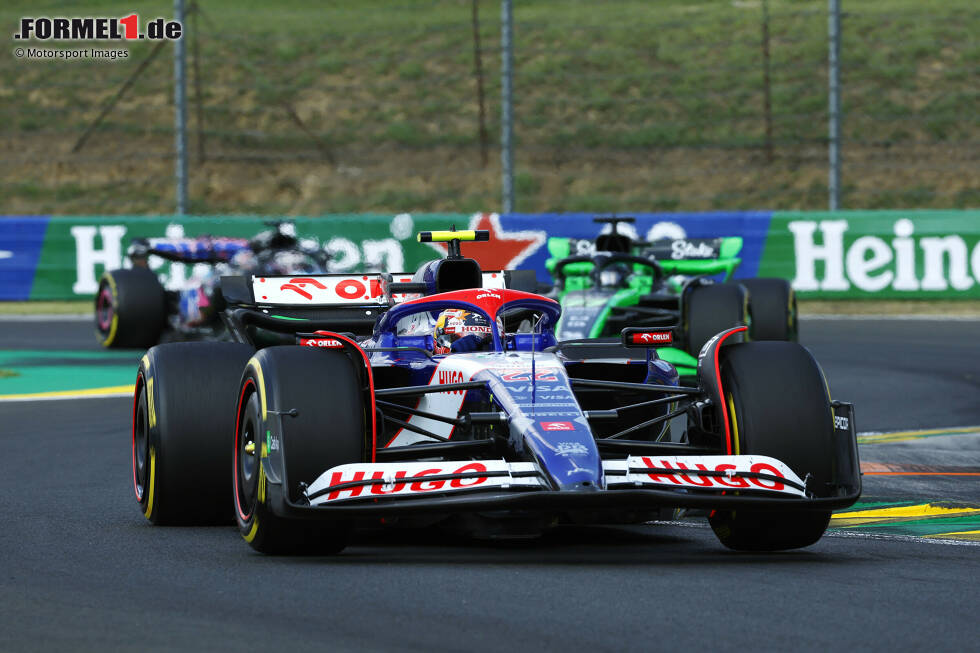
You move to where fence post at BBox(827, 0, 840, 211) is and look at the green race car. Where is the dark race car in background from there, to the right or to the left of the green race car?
right

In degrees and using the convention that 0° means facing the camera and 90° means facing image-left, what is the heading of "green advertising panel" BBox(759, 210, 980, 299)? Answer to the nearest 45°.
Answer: approximately 0°

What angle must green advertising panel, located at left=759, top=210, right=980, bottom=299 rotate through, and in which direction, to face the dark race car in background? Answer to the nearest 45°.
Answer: approximately 45° to its right

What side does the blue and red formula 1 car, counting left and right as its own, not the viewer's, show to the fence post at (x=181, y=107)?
back

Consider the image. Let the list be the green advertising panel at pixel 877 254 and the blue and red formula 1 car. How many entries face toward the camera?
2

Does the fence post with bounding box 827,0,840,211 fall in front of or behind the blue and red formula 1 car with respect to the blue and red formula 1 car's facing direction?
behind

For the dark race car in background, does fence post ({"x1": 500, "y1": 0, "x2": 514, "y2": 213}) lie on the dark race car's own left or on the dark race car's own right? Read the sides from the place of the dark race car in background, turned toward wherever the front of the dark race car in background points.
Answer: on the dark race car's own left

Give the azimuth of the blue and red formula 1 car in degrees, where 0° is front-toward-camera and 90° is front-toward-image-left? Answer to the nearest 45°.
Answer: approximately 0°

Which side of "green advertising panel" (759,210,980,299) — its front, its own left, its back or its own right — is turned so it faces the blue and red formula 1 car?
front
